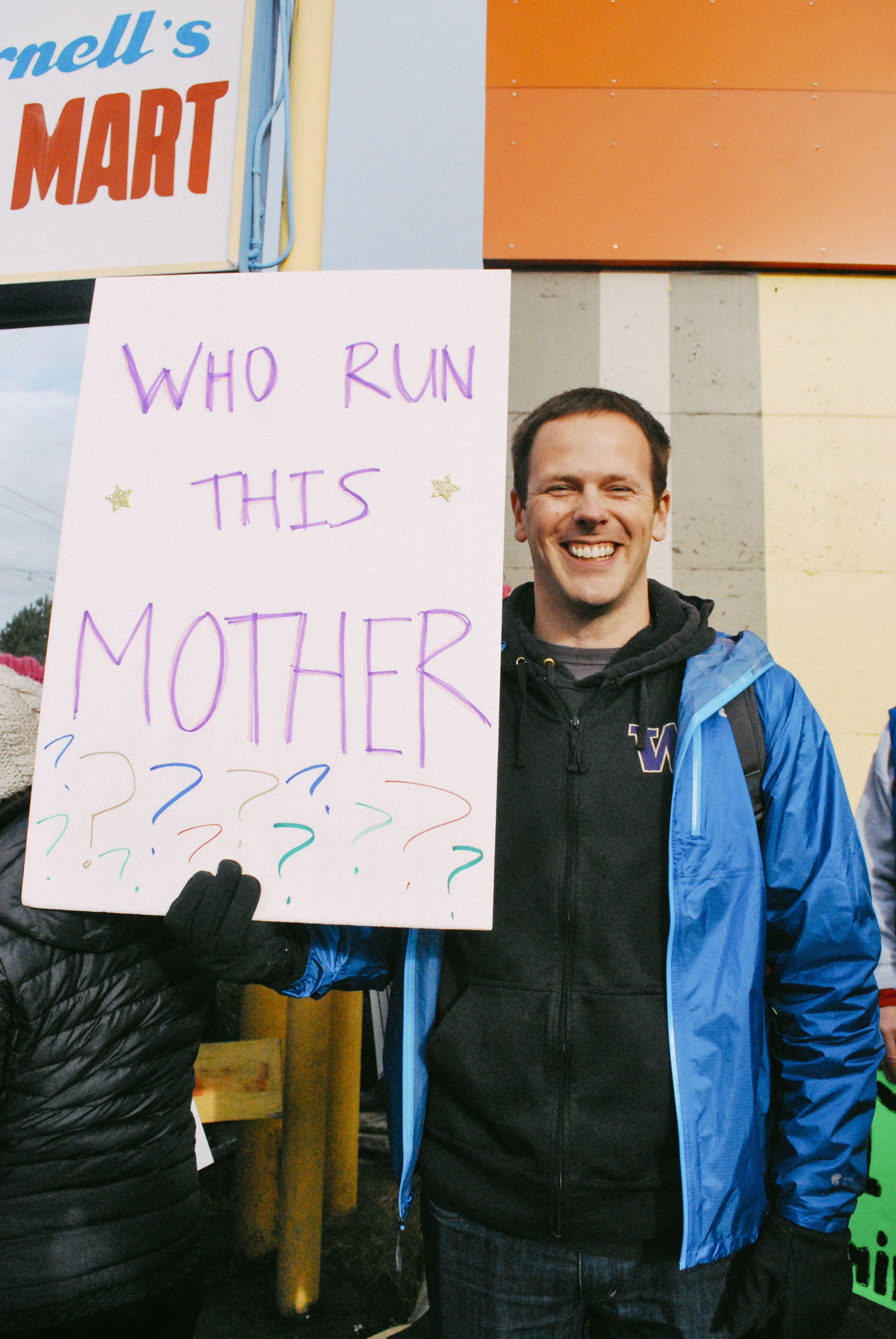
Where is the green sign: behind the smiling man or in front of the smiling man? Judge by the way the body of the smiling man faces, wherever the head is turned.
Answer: behind

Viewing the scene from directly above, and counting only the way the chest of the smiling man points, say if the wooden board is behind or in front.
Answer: behind
